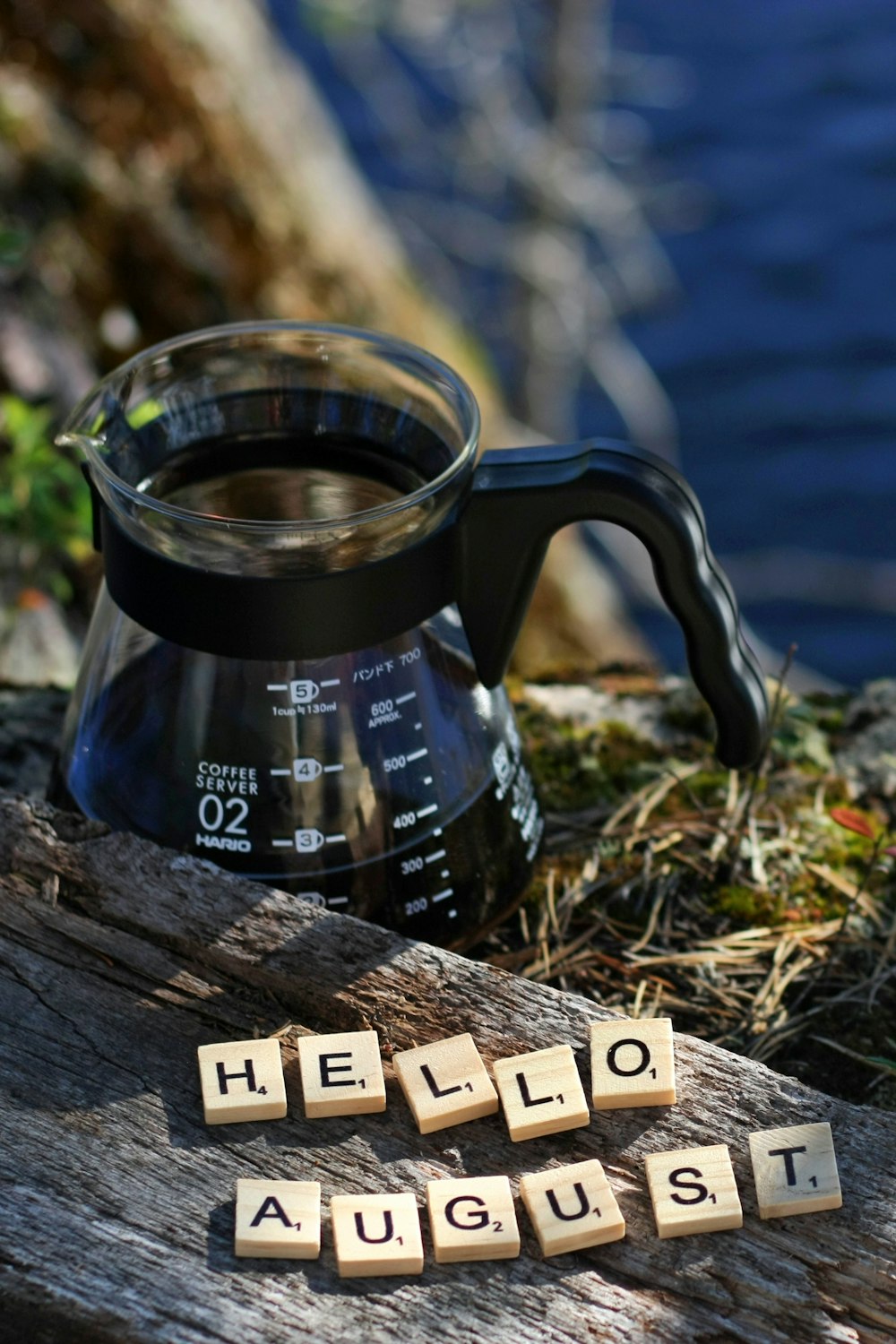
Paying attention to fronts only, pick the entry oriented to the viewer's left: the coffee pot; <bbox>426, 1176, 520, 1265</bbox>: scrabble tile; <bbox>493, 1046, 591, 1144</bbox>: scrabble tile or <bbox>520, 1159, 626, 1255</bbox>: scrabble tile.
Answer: the coffee pot

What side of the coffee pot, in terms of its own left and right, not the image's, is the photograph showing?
left
